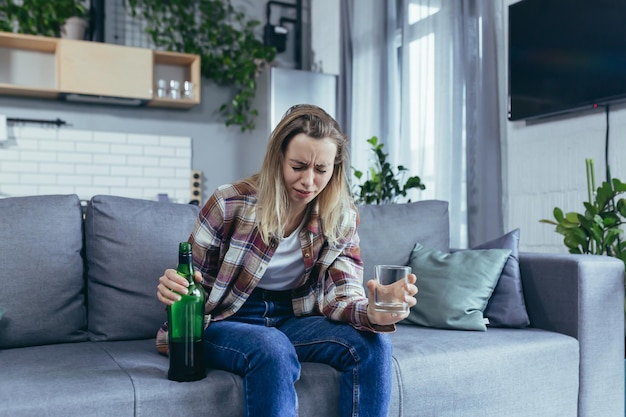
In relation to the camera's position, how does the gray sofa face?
facing the viewer

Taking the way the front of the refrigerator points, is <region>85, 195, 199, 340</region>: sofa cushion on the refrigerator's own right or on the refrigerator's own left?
on the refrigerator's own right

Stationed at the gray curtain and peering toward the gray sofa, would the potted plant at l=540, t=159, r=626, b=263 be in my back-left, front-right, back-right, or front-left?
front-left

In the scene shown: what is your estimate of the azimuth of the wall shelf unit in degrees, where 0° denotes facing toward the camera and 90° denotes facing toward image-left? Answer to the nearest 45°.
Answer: approximately 315°

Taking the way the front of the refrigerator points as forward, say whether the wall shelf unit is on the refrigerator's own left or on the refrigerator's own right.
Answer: on the refrigerator's own right

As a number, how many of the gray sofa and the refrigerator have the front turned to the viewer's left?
0

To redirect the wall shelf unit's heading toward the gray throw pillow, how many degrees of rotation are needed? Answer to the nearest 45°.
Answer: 0° — it already faces it

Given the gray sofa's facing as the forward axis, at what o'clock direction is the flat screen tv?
The flat screen tv is roughly at 8 o'clock from the gray sofa.

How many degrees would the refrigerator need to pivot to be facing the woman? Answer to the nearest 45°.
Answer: approximately 45° to its right

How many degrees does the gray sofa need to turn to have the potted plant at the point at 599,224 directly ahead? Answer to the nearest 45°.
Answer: approximately 90° to its left

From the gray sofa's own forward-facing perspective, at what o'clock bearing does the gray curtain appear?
The gray curtain is roughly at 7 o'clock from the gray sofa.

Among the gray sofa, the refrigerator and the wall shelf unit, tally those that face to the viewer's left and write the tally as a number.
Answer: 0

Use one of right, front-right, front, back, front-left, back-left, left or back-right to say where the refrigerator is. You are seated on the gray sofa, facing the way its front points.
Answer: back

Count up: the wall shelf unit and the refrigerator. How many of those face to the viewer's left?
0
